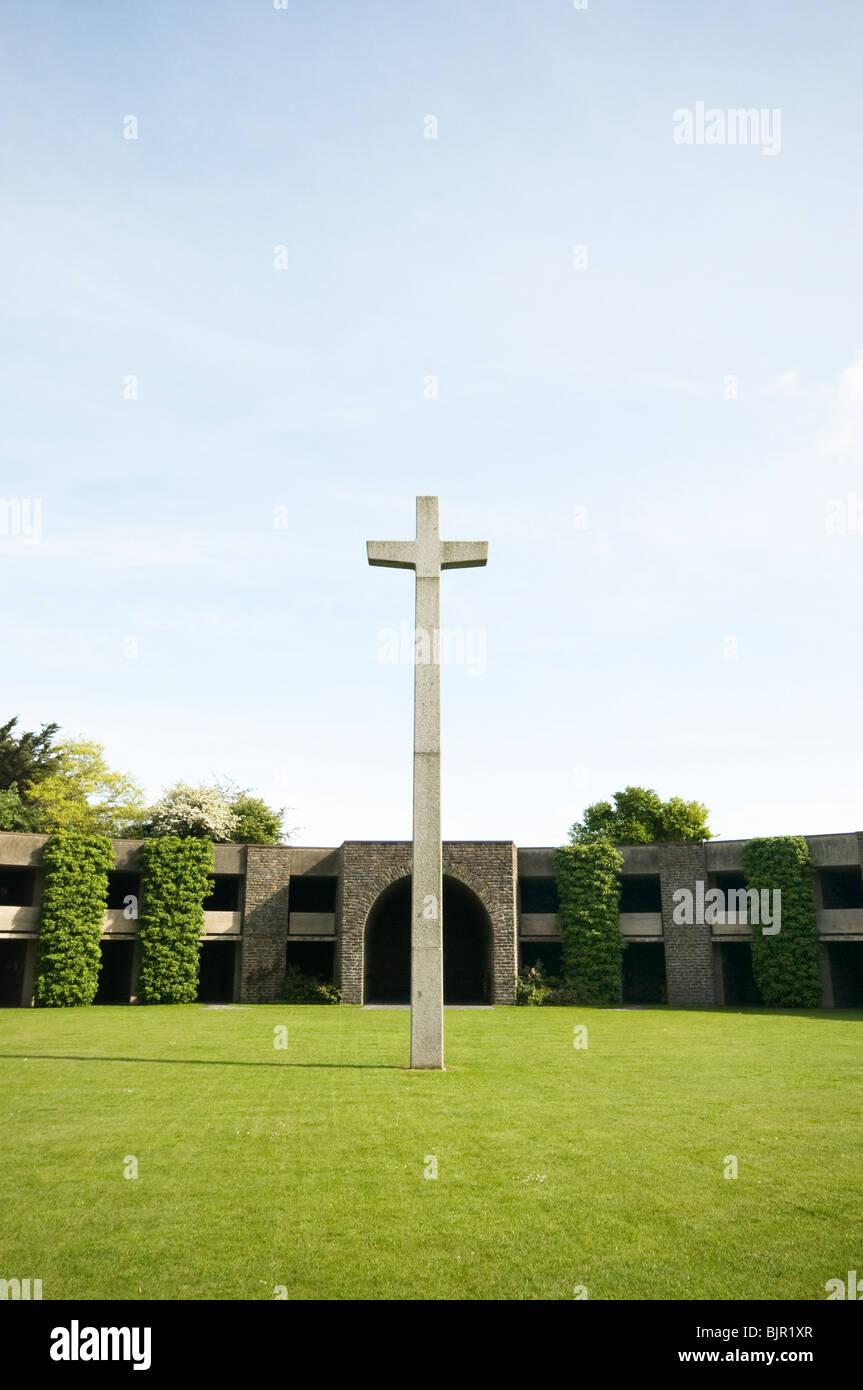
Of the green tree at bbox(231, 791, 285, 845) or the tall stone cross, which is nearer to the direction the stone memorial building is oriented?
the tall stone cross

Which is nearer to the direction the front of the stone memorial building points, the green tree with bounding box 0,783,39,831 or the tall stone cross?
the tall stone cross

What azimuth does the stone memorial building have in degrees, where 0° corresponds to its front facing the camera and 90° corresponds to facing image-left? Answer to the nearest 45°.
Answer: approximately 0°

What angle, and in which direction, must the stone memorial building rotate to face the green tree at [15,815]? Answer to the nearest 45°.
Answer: approximately 135° to its right

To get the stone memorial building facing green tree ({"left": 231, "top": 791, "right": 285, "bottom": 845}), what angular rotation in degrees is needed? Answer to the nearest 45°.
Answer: approximately 135° to its right
